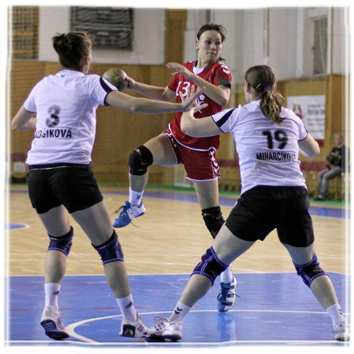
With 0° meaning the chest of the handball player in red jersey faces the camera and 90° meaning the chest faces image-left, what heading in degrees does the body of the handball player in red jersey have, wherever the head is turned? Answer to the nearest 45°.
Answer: approximately 45°
